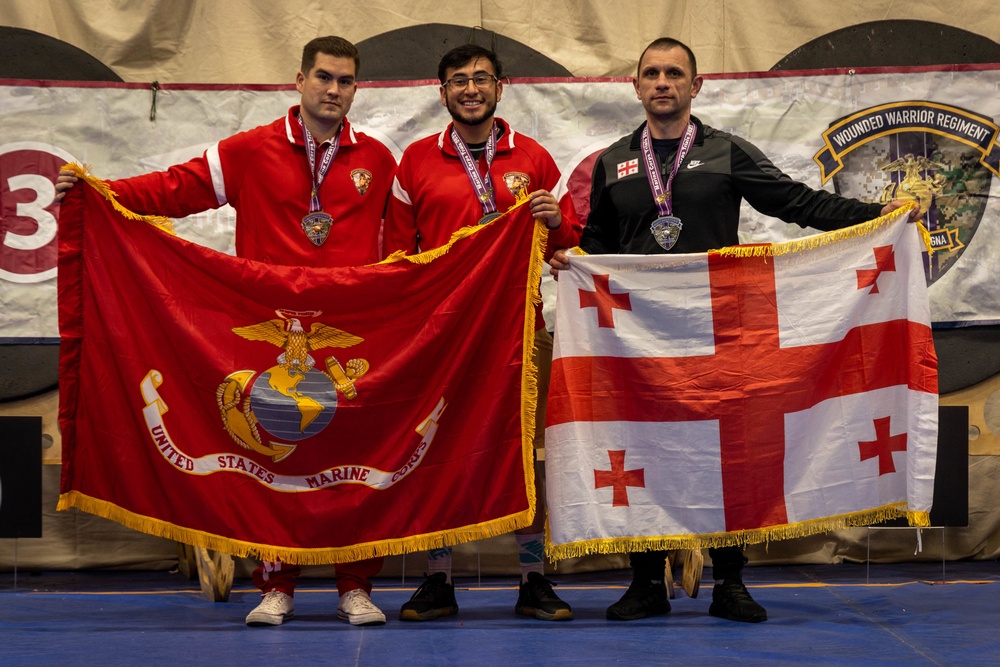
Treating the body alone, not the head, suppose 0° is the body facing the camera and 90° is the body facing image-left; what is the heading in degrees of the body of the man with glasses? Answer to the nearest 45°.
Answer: approximately 0°

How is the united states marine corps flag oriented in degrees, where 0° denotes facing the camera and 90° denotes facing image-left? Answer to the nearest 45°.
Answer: approximately 0°

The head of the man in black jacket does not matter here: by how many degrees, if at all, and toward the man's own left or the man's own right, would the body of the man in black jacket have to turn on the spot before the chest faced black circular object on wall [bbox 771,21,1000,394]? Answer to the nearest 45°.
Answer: approximately 135° to the man's own left

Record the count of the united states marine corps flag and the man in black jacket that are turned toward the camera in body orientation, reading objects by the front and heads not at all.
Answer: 2

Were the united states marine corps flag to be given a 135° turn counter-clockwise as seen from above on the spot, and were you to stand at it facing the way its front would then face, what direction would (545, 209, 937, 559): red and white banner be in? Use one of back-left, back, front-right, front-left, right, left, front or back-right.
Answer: front-right

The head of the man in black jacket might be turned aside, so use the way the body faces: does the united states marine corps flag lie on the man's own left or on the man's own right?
on the man's own right

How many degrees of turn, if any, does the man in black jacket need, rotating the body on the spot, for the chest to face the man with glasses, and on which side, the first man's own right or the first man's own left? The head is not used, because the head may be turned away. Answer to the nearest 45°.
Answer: approximately 90° to the first man's own right

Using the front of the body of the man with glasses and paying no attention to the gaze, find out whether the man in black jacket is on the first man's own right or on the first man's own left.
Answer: on the first man's own left

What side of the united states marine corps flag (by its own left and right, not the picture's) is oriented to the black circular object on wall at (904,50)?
left

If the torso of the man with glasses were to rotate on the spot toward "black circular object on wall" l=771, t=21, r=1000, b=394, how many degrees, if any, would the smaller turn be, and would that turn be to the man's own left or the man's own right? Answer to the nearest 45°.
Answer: approximately 135° to the man's own left
